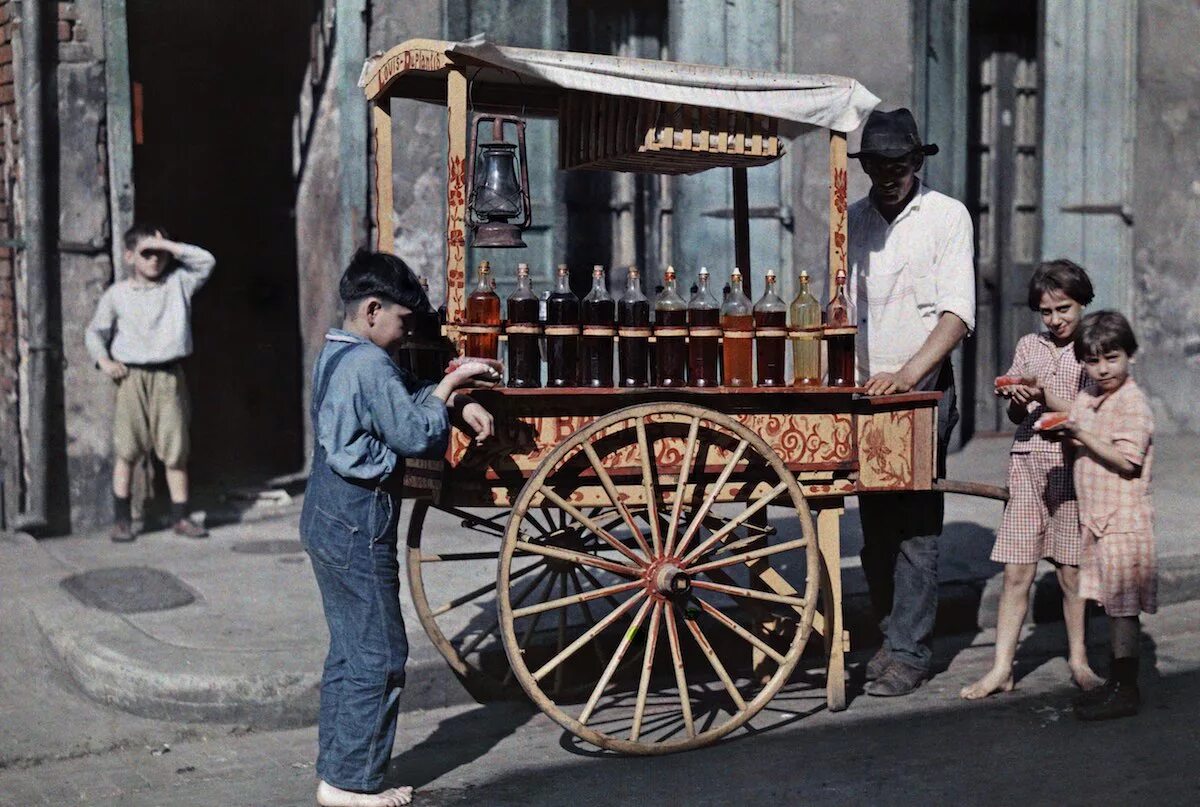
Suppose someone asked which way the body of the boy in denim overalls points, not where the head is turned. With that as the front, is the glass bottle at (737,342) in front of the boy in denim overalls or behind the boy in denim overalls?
in front

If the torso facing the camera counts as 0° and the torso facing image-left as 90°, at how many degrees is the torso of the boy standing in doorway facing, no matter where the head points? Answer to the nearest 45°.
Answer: approximately 0°

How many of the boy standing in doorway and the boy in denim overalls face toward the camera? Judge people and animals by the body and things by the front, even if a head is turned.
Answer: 1

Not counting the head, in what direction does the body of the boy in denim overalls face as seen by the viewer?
to the viewer's right

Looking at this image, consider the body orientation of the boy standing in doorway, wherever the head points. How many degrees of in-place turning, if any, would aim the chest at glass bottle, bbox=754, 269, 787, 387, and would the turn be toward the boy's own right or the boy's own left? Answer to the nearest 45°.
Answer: approximately 45° to the boy's own left

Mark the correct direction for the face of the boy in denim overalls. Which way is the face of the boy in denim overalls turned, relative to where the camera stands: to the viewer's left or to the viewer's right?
to the viewer's right

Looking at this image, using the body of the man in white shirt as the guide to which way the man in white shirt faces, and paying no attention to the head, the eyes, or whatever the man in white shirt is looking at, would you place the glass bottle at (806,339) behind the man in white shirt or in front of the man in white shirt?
in front

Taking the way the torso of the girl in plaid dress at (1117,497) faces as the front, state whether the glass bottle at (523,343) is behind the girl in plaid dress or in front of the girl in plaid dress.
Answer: in front

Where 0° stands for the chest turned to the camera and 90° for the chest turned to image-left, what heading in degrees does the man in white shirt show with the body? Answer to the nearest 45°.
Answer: approximately 45°
